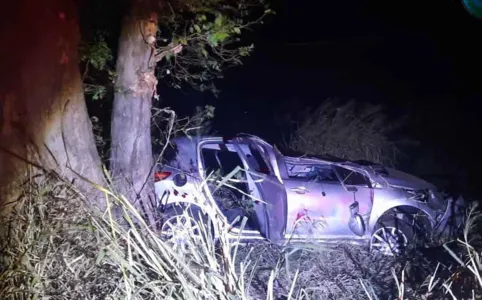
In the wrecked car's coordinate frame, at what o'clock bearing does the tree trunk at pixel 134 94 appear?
The tree trunk is roughly at 5 o'clock from the wrecked car.

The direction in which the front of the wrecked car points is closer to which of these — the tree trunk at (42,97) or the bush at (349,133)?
the bush

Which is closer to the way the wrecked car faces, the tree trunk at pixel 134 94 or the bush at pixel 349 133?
the bush

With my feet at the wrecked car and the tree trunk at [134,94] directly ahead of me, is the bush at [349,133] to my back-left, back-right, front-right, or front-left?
back-right

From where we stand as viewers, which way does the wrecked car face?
facing to the right of the viewer

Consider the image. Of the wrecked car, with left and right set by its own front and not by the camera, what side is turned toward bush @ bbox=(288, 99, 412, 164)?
left

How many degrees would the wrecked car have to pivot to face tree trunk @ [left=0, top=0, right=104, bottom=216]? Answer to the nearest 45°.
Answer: approximately 135° to its right
